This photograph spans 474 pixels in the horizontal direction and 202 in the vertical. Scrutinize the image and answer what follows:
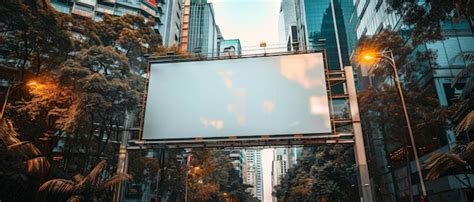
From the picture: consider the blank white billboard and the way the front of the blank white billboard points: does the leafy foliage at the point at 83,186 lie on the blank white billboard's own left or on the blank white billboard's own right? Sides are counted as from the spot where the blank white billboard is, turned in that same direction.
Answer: on the blank white billboard's own right

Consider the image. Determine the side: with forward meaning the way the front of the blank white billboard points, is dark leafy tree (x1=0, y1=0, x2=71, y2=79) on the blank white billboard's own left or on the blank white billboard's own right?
on the blank white billboard's own right

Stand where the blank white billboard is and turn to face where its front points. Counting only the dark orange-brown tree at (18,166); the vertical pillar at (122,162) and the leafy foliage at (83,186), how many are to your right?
3

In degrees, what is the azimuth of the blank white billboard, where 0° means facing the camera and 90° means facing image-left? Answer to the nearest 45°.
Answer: approximately 0°

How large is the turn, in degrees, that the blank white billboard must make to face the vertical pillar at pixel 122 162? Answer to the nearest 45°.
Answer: approximately 90° to its right

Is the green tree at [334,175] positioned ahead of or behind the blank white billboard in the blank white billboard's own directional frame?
behind

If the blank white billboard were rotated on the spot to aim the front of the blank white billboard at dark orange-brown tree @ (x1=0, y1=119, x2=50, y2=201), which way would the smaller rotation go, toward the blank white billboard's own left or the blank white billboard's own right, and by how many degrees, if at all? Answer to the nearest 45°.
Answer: approximately 90° to the blank white billboard's own right
